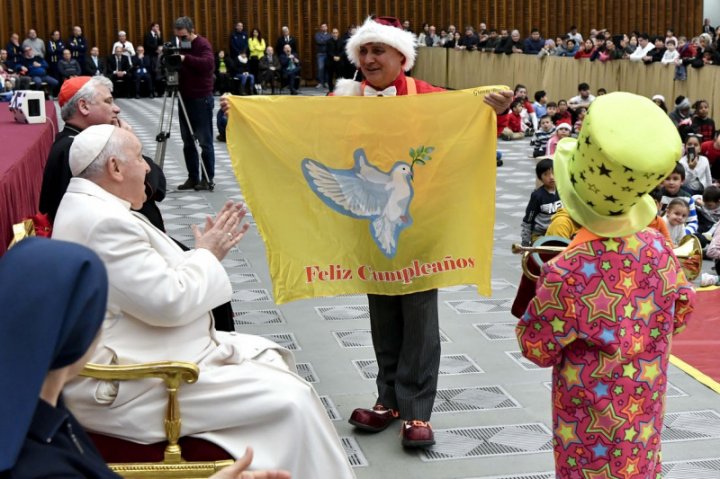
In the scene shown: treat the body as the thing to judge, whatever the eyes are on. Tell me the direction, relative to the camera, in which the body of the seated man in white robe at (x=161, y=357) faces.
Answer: to the viewer's right

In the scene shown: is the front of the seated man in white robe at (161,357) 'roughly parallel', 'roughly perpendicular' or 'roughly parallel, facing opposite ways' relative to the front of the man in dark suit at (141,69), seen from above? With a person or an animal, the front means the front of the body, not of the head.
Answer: roughly perpendicular

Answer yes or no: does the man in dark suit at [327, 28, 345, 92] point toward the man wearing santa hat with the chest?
yes

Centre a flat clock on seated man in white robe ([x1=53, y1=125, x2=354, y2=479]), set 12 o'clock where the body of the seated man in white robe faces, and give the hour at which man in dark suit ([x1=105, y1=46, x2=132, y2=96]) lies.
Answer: The man in dark suit is roughly at 9 o'clock from the seated man in white robe.

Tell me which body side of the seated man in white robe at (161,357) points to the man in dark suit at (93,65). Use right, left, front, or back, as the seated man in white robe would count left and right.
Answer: left

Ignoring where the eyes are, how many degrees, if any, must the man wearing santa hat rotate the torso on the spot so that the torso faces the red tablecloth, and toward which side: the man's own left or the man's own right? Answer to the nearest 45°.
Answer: approximately 90° to the man's own right

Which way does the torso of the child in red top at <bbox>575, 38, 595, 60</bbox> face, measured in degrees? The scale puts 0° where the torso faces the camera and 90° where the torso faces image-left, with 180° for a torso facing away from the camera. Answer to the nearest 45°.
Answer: approximately 45°

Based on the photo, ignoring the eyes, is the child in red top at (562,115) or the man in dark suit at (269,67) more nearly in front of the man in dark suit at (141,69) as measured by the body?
the child in red top
